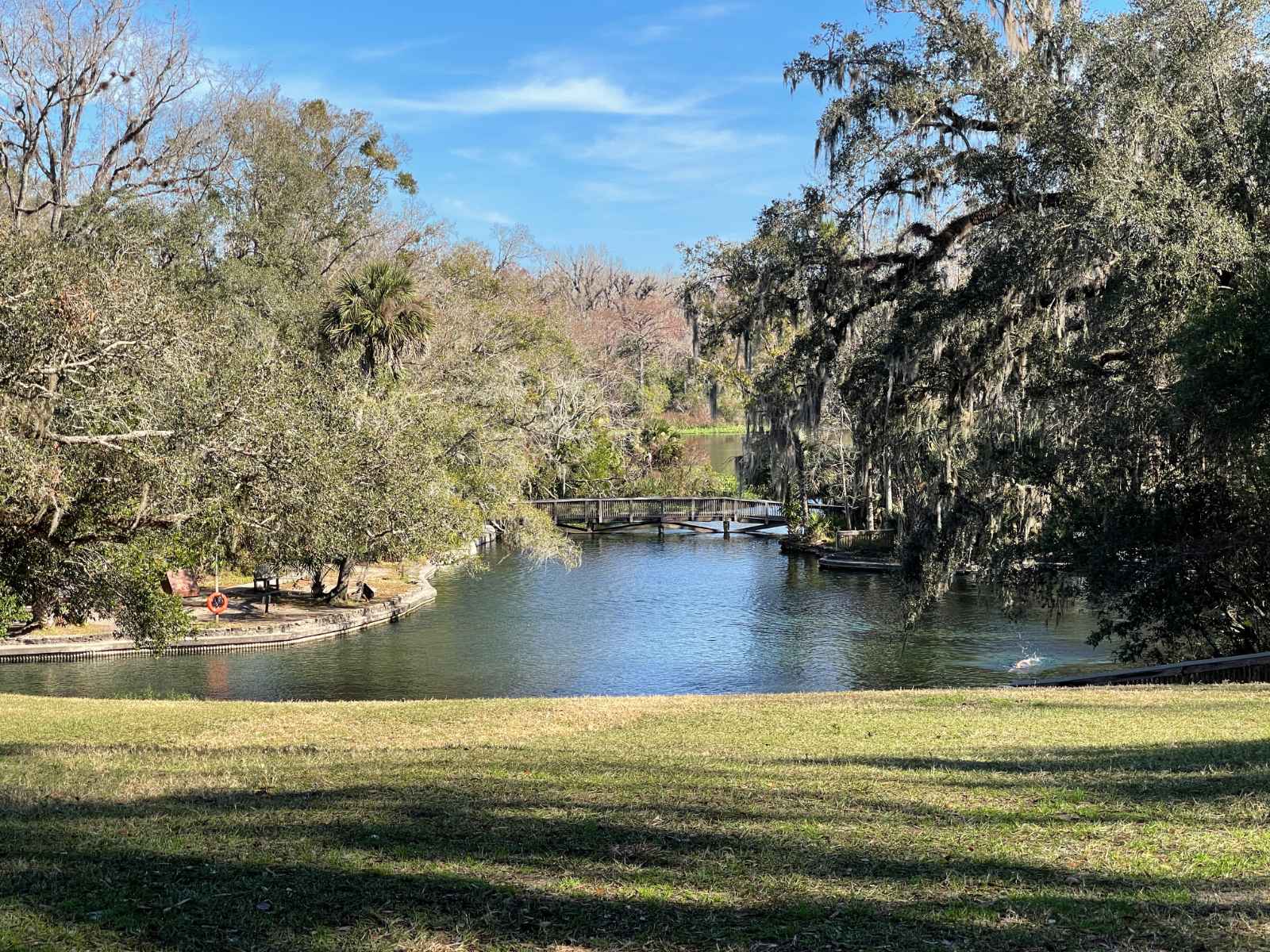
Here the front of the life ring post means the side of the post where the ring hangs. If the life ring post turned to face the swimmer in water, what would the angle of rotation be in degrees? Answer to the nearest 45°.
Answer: approximately 45° to its left

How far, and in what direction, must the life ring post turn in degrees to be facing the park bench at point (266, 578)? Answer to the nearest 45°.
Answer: approximately 180°

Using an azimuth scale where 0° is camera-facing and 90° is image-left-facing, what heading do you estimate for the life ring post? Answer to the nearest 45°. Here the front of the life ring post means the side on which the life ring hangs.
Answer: approximately 0°

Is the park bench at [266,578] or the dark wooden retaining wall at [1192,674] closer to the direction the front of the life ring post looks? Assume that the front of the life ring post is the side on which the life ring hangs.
the dark wooden retaining wall
